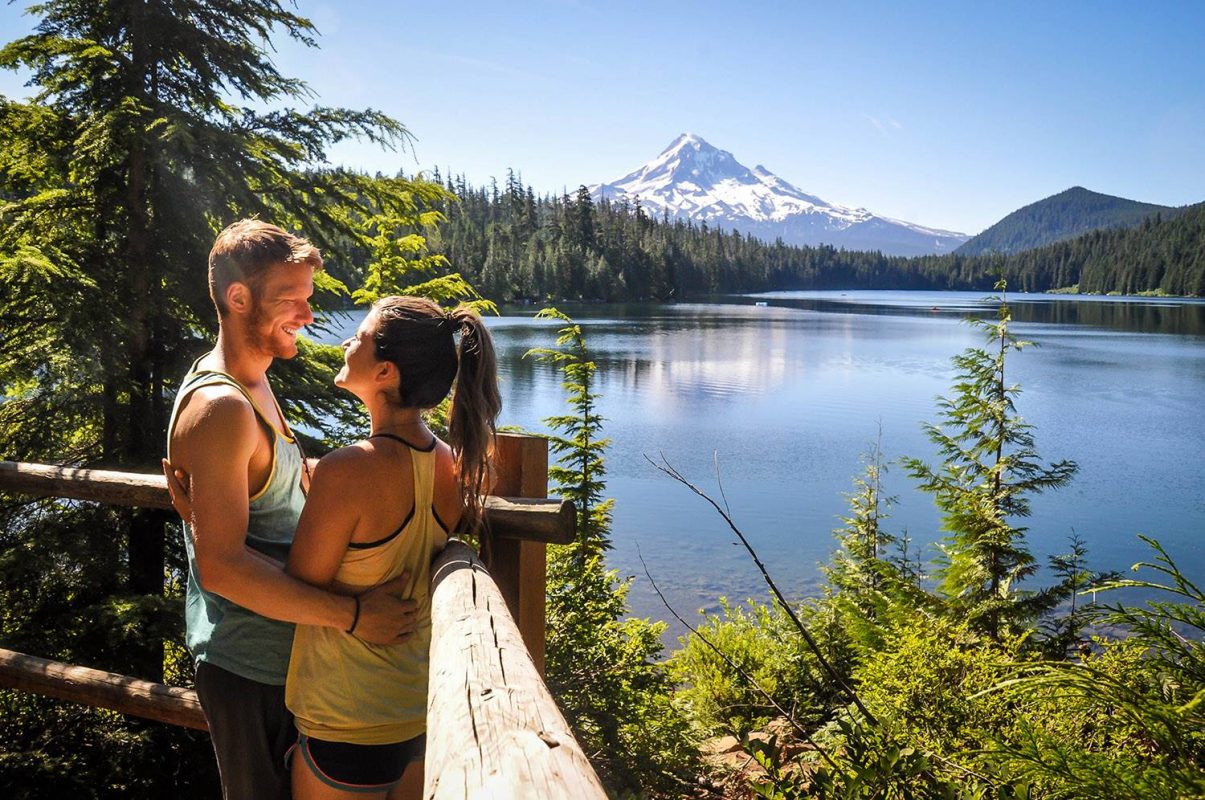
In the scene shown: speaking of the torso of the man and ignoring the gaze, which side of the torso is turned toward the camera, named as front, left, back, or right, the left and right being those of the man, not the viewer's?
right

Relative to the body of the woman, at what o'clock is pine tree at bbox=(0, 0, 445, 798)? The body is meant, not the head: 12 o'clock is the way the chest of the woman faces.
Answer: The pine tree is roughly at 1 o'clock from the woman.

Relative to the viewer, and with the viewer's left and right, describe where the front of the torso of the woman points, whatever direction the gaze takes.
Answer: facing away from the viewer and to the left of the viewer

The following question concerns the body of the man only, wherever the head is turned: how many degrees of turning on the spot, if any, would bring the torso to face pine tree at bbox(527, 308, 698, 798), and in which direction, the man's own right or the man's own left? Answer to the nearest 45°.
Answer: approximately 45° to the man's own left

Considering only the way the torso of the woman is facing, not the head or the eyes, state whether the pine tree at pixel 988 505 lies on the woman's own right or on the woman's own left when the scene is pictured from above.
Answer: on the woman's own right

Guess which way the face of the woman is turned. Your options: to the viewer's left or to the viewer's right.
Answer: to the viewer's left
